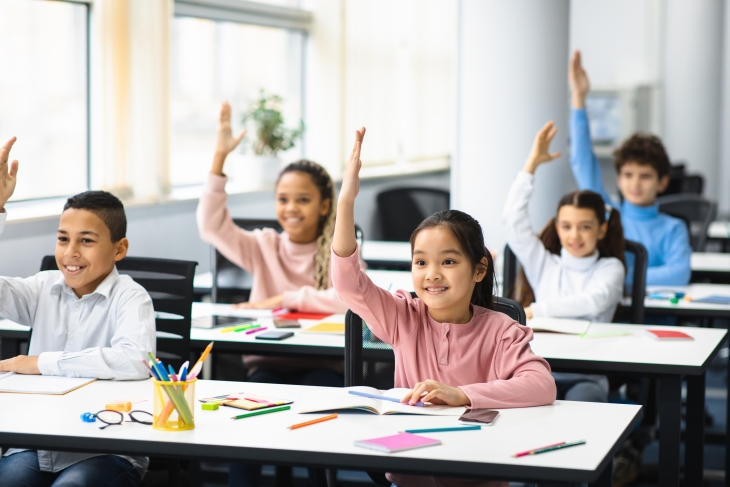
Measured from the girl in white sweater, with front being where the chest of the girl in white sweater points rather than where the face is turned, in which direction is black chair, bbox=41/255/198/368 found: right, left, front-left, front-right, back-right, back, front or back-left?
front-right

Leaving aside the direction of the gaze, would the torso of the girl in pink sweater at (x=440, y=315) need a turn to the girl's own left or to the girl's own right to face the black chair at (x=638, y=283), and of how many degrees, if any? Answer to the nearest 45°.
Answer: approximately 180°

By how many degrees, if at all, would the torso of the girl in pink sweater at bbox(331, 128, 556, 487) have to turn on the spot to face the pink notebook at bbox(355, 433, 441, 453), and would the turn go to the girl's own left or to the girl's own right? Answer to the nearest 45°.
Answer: approximately 45° to the girl's own left

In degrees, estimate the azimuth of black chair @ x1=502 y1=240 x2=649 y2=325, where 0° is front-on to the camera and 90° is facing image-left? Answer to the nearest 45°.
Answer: approximately 0°

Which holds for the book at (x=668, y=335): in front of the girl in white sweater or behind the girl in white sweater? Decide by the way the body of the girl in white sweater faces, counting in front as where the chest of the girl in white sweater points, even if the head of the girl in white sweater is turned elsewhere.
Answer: in front

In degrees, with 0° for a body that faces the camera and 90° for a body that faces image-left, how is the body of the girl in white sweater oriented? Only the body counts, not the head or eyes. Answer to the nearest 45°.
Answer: approximately 0°

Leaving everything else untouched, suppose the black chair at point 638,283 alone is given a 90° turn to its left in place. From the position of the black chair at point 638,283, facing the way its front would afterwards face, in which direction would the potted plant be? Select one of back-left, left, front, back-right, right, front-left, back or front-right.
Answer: back-left

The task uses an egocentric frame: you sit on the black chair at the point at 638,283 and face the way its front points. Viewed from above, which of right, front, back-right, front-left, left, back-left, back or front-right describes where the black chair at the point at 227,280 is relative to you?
right

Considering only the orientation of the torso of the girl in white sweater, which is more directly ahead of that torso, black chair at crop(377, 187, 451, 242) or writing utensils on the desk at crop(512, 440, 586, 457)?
the writing utensils on the desk

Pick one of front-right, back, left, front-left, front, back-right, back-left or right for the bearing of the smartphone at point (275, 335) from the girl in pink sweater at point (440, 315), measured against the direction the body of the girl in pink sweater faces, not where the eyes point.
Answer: right

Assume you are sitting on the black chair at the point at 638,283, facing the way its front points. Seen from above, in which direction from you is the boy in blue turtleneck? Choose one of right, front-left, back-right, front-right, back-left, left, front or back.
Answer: back
